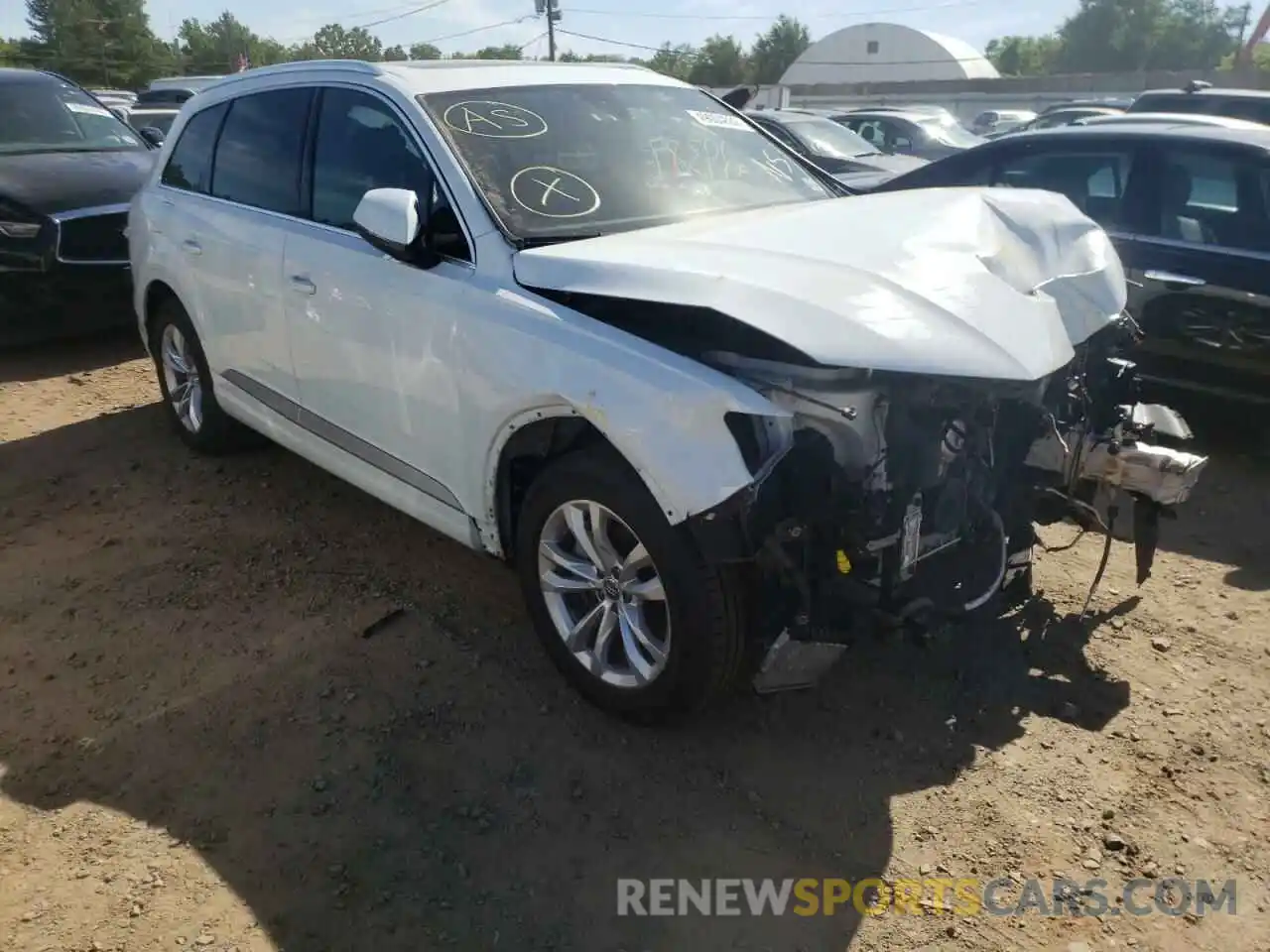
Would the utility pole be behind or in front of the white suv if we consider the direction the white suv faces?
behind

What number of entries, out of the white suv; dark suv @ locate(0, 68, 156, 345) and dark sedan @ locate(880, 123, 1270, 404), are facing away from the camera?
0

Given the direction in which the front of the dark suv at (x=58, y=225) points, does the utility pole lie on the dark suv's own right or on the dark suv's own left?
on the dark suv's own left

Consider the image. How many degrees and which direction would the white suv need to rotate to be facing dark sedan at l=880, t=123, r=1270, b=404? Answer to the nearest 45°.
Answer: approximately 90° to its left

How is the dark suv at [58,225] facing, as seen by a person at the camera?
facing the viewer and to the right of the viewer

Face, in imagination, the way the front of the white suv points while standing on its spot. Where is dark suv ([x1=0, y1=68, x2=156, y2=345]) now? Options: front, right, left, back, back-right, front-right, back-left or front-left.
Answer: back
